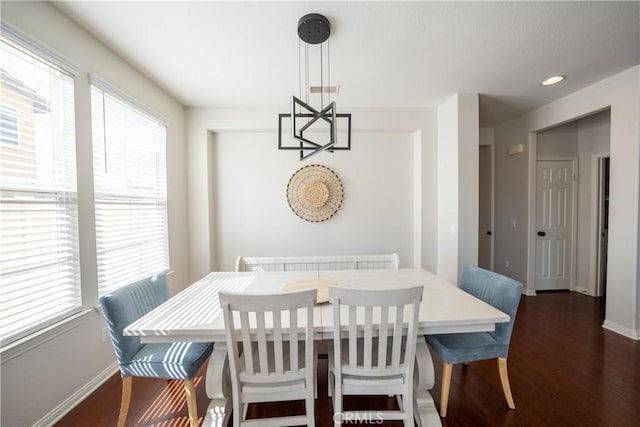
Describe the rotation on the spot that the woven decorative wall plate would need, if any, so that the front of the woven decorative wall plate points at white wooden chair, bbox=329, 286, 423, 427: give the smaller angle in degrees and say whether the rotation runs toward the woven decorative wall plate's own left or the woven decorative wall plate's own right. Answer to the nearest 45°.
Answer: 0° — it already faces it

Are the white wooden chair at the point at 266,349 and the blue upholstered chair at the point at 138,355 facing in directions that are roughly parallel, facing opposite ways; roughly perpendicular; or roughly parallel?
roughly perpendicular

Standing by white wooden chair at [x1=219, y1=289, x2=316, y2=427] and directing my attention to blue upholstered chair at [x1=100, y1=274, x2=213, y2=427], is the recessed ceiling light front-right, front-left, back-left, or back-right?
back-right

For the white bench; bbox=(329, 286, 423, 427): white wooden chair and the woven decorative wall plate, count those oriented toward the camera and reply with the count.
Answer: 2

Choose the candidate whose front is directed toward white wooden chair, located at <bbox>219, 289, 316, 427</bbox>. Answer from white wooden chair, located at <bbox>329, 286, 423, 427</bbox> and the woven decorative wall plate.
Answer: the woven decorative wall plate

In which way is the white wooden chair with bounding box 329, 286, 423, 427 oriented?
away from the camera

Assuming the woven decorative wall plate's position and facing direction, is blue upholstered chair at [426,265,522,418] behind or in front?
in front

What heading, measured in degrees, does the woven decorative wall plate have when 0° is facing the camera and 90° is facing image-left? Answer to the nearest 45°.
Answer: approximately 0°

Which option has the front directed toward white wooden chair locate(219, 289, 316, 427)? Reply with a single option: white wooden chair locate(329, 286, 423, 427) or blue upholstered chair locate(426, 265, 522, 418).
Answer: the blue upholstered chair

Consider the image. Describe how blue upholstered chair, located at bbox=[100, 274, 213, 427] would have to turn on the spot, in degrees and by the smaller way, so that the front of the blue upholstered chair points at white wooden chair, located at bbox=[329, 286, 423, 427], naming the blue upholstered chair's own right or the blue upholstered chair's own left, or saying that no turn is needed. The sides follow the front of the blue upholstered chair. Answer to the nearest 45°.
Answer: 0° — it already faces it

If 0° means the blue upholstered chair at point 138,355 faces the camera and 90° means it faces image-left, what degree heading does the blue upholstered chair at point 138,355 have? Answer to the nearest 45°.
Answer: approximately 315°

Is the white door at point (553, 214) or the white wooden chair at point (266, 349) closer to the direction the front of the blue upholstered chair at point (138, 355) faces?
the white wooden chair

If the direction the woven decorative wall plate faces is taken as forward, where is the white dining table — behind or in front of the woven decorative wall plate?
in front

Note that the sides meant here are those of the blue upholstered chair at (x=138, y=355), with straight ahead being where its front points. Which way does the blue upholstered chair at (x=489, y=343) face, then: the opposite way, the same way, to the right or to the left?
the opposite way

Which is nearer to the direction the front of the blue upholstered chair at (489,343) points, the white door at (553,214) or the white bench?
the white bench

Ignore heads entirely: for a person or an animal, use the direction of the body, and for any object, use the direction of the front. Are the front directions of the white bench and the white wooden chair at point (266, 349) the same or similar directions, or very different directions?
very different directions

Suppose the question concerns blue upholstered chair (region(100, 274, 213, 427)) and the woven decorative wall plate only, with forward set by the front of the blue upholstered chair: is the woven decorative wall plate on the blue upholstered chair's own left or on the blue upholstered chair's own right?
on the blue upholstered chair's own left

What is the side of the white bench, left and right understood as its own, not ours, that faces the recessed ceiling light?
left

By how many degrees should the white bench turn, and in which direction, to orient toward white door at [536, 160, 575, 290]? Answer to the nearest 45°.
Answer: approximately 90° to its left

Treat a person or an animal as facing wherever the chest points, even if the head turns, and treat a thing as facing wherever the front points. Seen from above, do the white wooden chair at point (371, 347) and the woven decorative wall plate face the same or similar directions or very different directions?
very different directions

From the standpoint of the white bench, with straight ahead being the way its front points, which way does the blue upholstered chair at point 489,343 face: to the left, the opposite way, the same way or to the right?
to the right

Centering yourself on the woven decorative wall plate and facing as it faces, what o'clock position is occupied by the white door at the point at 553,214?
The white door is roughly at 9 o'clock from the woven decorative wall plate.
